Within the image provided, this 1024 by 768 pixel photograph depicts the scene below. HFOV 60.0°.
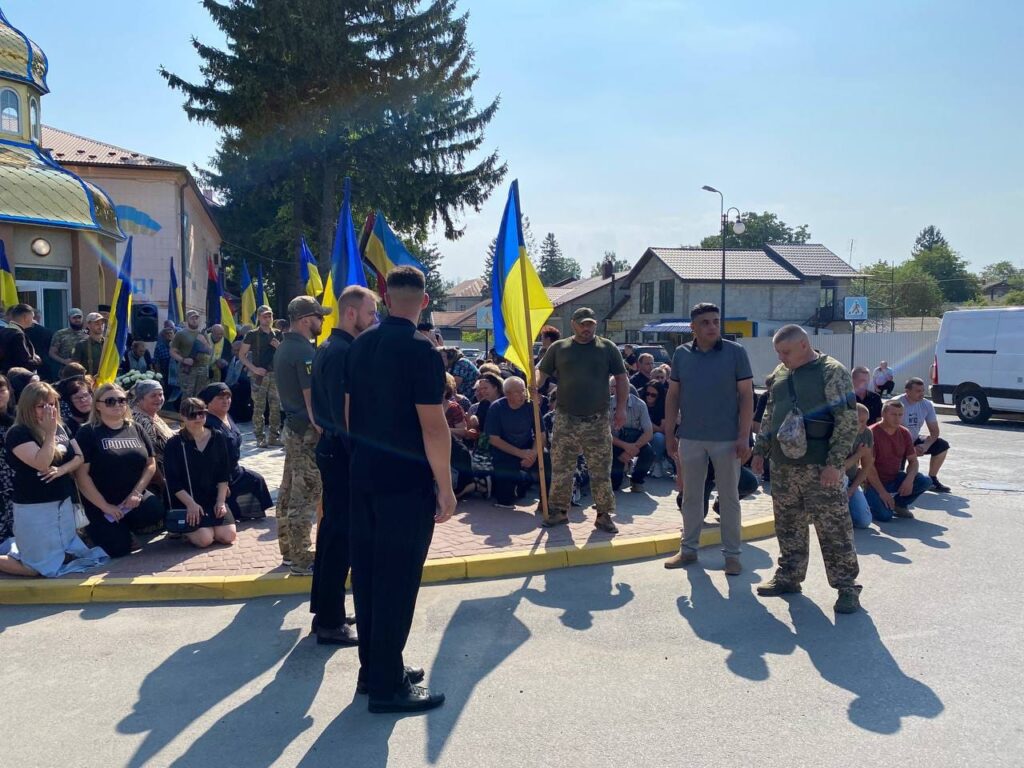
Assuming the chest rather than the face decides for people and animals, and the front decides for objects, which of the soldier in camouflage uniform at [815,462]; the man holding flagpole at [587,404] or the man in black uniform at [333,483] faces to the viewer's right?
the man in black uniform

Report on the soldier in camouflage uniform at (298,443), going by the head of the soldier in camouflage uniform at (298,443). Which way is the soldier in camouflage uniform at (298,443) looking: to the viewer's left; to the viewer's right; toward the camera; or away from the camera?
to the viewer's right

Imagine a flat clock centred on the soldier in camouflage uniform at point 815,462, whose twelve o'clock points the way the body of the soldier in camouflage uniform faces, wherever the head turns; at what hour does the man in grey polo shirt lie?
The man in grey polo shirt is roughly at 3 o'clock from the soldier in camouflage uniform.

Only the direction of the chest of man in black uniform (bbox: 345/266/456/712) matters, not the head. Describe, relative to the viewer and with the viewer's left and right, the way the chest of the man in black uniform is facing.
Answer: facing away from the viewer and to the right of the viewer

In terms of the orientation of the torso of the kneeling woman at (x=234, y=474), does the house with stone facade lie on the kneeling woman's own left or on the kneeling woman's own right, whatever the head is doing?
on the kneeling woman's own left

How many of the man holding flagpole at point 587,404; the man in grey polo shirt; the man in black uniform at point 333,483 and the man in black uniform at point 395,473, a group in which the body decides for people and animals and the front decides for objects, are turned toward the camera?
2

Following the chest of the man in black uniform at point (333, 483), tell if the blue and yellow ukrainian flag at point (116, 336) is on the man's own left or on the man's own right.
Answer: on the man's own left

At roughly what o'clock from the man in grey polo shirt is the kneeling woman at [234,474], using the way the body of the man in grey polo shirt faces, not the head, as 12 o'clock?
The kneeling woman is roughly at 3 o'clock from the man in grey polo shirt.

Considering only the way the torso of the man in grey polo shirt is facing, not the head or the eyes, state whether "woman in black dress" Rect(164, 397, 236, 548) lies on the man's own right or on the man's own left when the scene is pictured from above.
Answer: on the man's own right

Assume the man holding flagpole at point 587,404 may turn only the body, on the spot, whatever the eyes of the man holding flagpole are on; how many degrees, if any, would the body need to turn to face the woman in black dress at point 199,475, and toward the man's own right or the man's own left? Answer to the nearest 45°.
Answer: approximately 90° to the man's own right

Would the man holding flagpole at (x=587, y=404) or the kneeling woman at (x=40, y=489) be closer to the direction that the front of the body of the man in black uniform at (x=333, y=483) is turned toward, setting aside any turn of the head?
the man holding flagpole

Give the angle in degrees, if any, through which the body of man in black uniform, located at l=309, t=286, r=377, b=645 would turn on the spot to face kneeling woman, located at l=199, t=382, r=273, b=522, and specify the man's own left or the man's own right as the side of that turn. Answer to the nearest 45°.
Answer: approximately 90° to the man's own left
